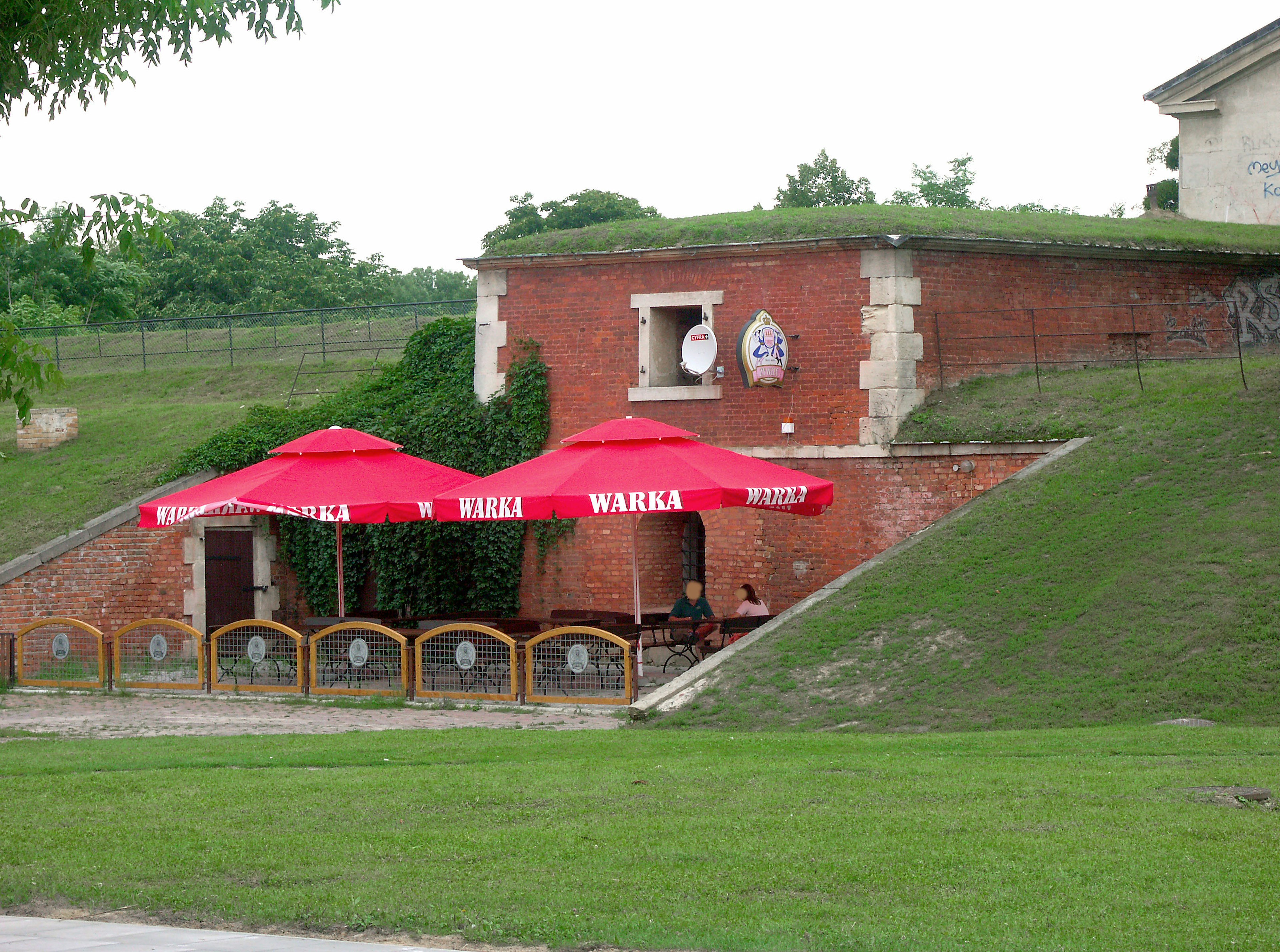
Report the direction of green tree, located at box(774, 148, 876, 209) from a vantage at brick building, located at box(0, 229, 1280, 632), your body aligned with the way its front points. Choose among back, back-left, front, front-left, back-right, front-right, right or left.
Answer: back

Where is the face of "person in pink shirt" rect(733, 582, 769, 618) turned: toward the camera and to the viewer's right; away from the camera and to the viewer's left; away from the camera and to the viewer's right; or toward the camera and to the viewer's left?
toward the camera and to the viewer's left

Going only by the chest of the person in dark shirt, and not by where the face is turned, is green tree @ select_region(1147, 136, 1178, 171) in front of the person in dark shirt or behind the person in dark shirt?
behind

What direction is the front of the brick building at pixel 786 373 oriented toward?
toward the camera

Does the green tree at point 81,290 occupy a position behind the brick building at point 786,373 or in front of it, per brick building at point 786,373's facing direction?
behind

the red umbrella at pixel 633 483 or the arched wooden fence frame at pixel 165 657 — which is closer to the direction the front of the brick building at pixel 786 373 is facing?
the red umbrella

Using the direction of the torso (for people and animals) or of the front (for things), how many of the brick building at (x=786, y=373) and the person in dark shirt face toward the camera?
2

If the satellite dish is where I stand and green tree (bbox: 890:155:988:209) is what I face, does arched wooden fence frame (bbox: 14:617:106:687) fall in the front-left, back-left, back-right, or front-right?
back-left

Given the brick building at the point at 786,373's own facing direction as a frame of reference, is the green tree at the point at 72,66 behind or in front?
in front

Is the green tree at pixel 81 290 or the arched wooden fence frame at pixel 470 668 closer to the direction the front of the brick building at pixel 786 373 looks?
the arched wooden fence frame
